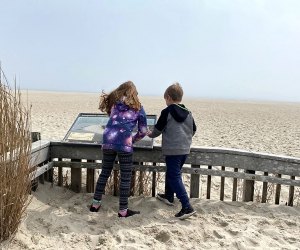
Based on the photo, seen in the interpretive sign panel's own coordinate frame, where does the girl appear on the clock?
The girl is roughly at 11 o'clock from the interpretive sign panel.

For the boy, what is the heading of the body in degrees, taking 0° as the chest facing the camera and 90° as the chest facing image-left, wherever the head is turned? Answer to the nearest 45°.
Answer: approximately 135°

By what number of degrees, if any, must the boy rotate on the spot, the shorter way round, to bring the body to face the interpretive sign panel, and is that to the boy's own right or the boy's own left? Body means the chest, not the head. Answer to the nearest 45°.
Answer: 0° — they already face it

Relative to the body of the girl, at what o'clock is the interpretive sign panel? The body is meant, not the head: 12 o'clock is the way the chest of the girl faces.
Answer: The interpretive sign panel is roughly at 11 o'clock from the girl.

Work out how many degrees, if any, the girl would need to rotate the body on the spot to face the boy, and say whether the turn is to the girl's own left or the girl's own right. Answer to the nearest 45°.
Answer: approximately 90° to the girl's own right

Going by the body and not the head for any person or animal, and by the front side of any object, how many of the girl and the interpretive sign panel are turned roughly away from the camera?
1

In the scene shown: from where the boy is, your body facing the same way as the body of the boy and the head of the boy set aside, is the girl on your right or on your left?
on your left

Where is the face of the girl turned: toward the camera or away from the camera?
away from the camera

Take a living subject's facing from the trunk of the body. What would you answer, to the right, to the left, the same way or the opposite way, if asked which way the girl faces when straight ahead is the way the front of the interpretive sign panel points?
the opposite way

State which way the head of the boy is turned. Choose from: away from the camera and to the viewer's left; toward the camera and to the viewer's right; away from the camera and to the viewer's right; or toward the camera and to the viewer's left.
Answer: away from the camera and to the viewer's left

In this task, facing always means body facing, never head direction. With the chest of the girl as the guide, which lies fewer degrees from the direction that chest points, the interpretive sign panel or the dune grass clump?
the interpretive sign panel

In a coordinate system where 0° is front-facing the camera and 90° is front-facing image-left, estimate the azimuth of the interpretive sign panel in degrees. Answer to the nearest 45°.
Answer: approximately 0°

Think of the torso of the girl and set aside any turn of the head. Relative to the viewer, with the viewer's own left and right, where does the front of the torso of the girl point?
facing away from the viewer
